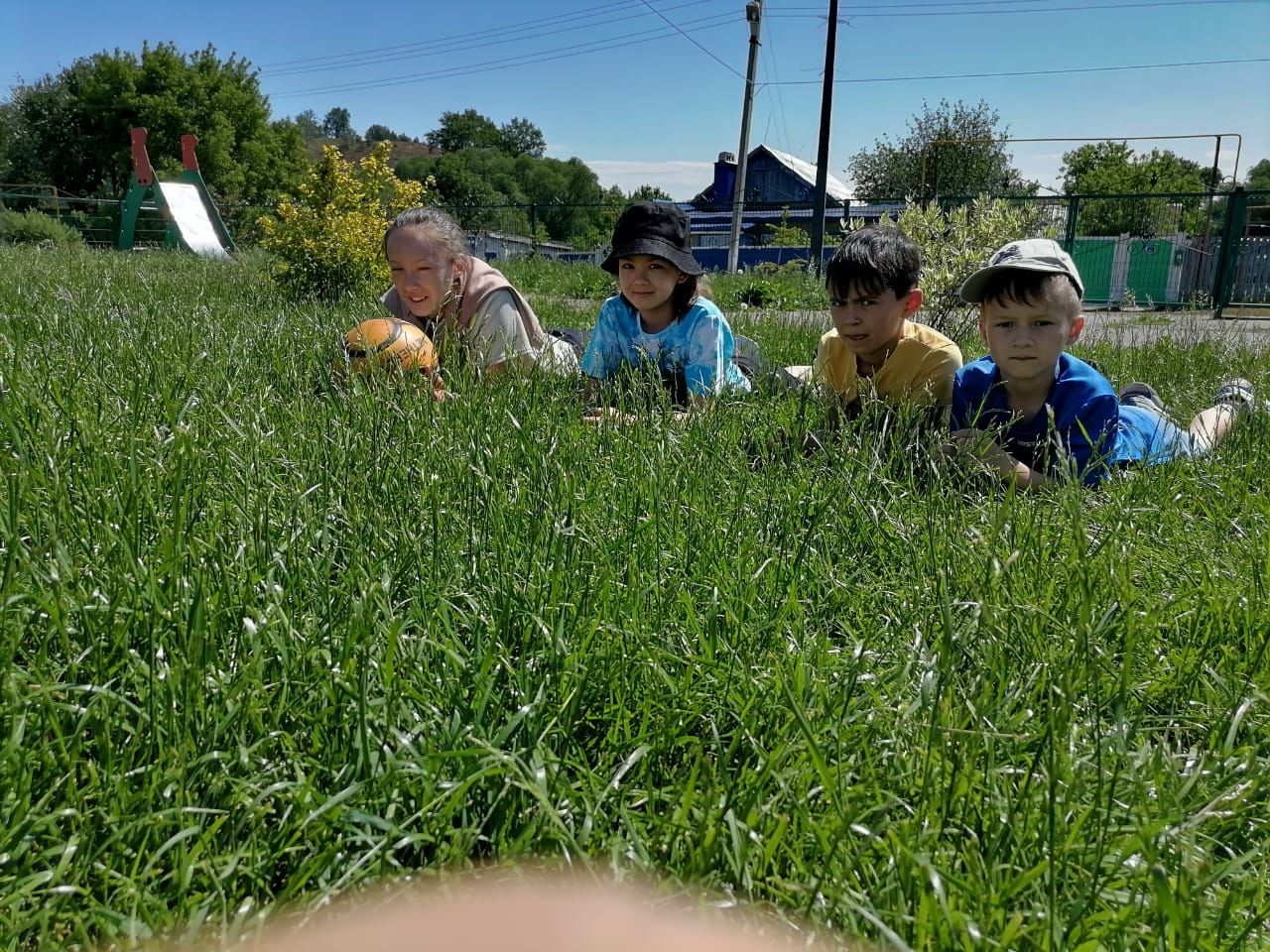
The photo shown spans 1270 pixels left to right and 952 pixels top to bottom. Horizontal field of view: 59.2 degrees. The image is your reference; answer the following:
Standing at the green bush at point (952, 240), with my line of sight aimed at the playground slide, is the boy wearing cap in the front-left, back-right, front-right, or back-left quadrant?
back-left

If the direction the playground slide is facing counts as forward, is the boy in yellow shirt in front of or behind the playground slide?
in front

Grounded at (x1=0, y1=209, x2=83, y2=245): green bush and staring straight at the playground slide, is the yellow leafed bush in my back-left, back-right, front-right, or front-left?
front-right

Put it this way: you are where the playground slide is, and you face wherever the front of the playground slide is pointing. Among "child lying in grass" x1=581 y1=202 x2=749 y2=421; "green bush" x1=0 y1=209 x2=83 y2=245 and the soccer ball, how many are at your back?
1

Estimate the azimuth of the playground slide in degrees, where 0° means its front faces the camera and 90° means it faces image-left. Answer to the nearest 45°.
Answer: approximately 315°

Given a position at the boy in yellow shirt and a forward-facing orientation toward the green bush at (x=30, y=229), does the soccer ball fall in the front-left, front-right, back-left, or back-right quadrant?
front-left

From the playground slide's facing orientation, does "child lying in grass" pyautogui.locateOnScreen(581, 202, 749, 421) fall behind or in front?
in front

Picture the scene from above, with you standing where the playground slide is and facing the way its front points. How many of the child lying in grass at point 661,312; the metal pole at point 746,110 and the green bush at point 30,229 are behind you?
1

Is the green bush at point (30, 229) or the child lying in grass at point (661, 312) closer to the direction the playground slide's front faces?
the child lying in grass

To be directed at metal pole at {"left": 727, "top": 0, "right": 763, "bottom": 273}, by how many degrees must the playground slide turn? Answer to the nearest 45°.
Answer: approximately 45° to its left

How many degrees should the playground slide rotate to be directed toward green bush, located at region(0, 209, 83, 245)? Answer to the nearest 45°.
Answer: approximately 180°

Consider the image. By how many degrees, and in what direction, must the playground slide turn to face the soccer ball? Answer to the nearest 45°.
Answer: approximately 45° to its right

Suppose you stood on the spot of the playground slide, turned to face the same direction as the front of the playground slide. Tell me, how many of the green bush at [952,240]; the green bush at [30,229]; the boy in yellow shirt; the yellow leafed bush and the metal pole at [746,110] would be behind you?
1

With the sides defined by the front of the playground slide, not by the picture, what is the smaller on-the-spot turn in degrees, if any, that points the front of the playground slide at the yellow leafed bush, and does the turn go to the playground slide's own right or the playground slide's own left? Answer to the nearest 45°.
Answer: approximately 45° to the playground slide's own right

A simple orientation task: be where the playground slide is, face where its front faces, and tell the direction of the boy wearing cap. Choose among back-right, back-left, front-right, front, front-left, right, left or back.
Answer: front-right
